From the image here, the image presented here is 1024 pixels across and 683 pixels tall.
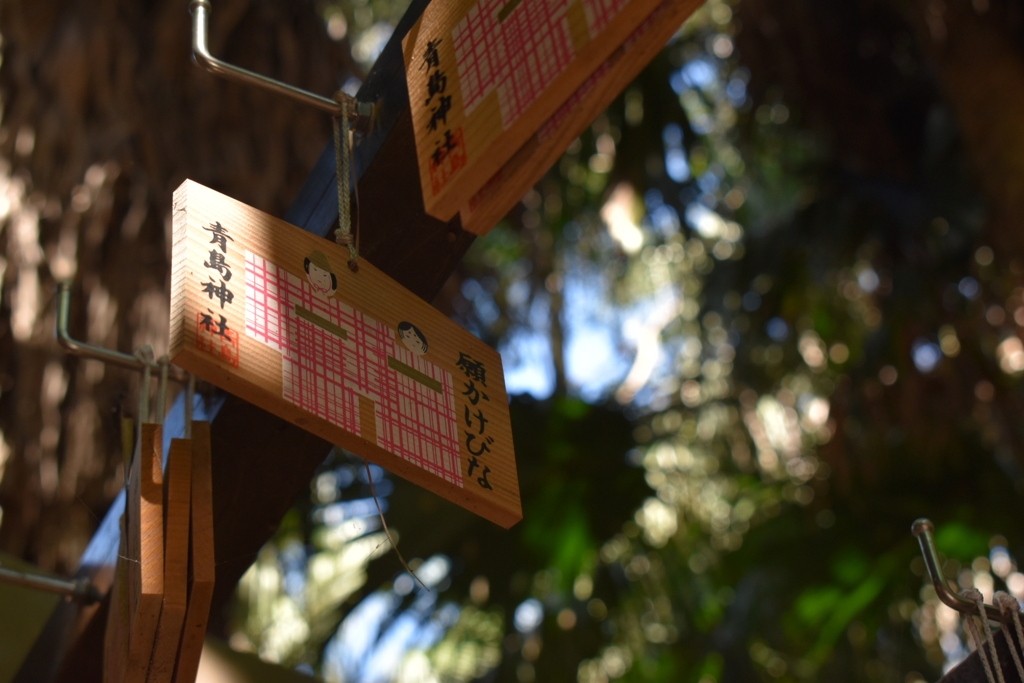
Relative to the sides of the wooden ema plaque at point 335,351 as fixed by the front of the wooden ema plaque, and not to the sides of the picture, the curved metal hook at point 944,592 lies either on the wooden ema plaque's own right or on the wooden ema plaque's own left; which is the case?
on the wooden ema plaque's own left

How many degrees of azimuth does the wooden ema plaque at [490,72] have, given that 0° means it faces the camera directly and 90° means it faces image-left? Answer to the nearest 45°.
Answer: approximately 45°

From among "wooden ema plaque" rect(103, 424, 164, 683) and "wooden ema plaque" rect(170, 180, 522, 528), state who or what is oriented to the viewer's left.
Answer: "wooden ema plaque" rect(103, 424, 164, 683)

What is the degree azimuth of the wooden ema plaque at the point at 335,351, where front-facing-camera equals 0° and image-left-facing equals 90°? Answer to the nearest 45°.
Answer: approximately 315°

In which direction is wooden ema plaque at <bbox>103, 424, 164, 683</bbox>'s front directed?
to the viewer's left

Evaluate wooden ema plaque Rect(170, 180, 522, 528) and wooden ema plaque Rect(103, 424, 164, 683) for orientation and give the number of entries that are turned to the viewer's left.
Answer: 1
